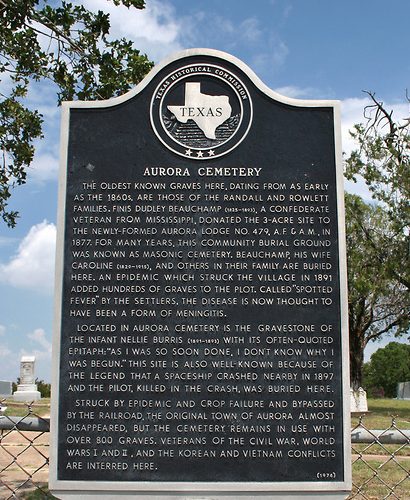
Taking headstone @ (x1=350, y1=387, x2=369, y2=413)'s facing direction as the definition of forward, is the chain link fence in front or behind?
in front

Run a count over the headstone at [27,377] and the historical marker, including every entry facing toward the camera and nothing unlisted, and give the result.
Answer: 2

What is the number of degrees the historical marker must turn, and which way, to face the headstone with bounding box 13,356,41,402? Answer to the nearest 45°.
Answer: approximately 180°

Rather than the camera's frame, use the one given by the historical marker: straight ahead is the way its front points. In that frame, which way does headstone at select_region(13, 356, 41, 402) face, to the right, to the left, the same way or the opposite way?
the same way

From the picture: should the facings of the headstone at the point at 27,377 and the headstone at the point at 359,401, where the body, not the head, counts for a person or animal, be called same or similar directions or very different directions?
same or similar directions

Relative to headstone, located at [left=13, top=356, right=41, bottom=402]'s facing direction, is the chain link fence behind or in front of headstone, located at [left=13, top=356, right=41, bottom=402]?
in front

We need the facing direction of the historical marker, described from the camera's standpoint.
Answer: facing the viewer

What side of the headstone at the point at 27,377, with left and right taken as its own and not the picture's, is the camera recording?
front

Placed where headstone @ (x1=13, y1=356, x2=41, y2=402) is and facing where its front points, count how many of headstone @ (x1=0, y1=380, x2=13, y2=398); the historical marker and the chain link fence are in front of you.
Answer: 2

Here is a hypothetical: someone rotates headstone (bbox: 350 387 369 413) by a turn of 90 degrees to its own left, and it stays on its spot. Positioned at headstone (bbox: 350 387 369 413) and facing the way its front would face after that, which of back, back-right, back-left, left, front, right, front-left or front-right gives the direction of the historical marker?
right

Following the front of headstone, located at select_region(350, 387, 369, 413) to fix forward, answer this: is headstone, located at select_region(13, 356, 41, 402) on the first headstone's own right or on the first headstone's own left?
on the first headstone's own right

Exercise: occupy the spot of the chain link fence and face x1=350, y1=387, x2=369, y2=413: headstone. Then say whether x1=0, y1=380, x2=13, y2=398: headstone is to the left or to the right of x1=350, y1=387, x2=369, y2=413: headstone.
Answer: left

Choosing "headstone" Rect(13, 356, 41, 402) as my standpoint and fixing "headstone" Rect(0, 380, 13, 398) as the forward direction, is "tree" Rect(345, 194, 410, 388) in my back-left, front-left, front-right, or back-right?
back-right

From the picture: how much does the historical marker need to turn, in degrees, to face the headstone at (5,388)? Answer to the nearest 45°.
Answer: approximately 180°
